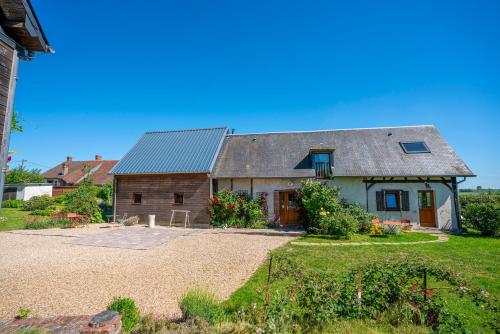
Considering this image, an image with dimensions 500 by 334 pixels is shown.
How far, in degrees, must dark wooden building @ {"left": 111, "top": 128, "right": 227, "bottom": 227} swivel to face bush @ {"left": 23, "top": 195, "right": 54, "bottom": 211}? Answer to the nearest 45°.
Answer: approximately 135° to its right

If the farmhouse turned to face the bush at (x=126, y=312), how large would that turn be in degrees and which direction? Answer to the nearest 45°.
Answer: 0° — it already faces it

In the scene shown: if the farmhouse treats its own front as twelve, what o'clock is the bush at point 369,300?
The bush is roughly at 12 o'clock from the farmhouse.

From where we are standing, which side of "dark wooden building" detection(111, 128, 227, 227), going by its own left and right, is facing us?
front

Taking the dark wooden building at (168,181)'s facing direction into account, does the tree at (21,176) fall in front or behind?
behind

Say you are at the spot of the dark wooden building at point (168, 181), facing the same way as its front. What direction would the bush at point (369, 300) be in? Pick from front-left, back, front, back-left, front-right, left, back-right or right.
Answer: front

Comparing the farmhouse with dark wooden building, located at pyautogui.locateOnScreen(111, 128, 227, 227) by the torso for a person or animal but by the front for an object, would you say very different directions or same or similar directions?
same or similar directions

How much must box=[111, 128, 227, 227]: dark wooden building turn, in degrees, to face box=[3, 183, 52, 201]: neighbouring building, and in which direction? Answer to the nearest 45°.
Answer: approximately 135° to its right

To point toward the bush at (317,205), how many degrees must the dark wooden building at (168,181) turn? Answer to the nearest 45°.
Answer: approximately 45° to its left

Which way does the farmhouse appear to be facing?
toward the camera

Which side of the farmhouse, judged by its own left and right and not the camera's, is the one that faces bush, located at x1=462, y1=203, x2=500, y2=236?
left

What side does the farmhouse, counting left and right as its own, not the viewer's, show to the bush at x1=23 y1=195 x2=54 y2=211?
right

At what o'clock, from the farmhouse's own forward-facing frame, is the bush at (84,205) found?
The bush is roughly at 3 o'clock from the farmhouse.

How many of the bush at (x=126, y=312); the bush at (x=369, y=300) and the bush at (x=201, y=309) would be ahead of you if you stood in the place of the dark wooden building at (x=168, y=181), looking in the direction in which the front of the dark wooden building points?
3
